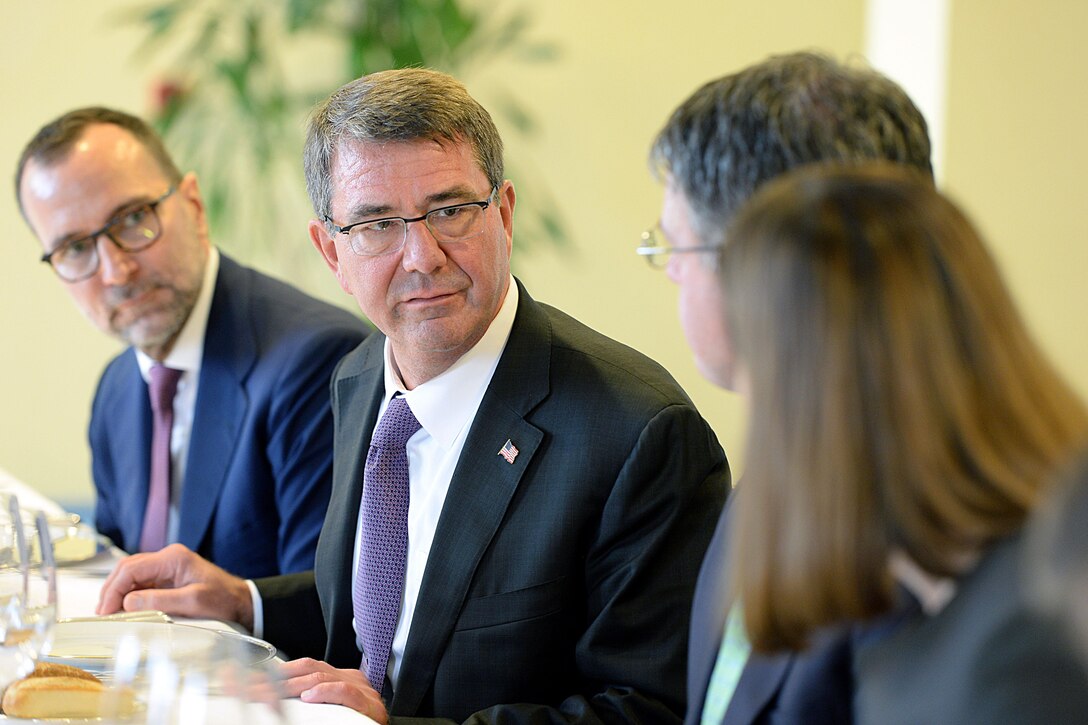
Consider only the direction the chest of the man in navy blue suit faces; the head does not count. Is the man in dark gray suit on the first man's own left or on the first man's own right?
on the first man's own left

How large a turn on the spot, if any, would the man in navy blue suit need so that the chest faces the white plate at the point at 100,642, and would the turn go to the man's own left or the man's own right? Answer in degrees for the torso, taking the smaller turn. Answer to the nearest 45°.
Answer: approximately 45° to the man's own left

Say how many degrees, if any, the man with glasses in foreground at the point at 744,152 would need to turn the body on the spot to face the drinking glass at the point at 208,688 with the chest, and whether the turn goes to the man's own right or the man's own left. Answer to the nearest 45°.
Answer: approximately 45° to the man's own left

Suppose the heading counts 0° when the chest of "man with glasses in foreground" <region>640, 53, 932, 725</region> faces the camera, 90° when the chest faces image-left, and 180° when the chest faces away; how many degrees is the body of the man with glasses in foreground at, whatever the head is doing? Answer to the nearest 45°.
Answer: approximately 90°

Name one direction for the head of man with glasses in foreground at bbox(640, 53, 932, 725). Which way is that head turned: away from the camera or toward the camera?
away from the camera

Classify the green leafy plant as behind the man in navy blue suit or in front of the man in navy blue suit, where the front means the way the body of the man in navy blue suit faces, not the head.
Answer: behind

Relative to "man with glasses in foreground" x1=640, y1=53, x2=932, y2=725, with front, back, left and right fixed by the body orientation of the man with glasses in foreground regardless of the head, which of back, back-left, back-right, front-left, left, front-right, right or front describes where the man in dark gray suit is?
front-right

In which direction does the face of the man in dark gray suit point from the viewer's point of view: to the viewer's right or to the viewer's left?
to the viewer's right

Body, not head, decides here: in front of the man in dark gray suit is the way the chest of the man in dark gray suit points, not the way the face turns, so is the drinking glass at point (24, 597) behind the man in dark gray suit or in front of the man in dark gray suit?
in front

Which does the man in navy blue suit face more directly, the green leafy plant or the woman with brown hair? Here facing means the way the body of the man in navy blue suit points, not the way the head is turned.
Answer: the woman with brown hair

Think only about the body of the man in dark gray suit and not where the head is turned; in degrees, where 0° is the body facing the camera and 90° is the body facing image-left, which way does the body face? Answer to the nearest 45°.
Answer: approximately 45°

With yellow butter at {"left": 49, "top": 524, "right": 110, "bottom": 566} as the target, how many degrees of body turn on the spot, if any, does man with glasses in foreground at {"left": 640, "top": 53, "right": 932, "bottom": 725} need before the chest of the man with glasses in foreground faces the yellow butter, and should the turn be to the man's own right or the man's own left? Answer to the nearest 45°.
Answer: approximately 45° to the man's own right

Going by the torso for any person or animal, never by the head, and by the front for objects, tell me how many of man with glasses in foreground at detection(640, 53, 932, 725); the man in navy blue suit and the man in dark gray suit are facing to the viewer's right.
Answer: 0

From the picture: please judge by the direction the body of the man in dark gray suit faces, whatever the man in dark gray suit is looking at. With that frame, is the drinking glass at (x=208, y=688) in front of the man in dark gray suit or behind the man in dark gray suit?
in front
